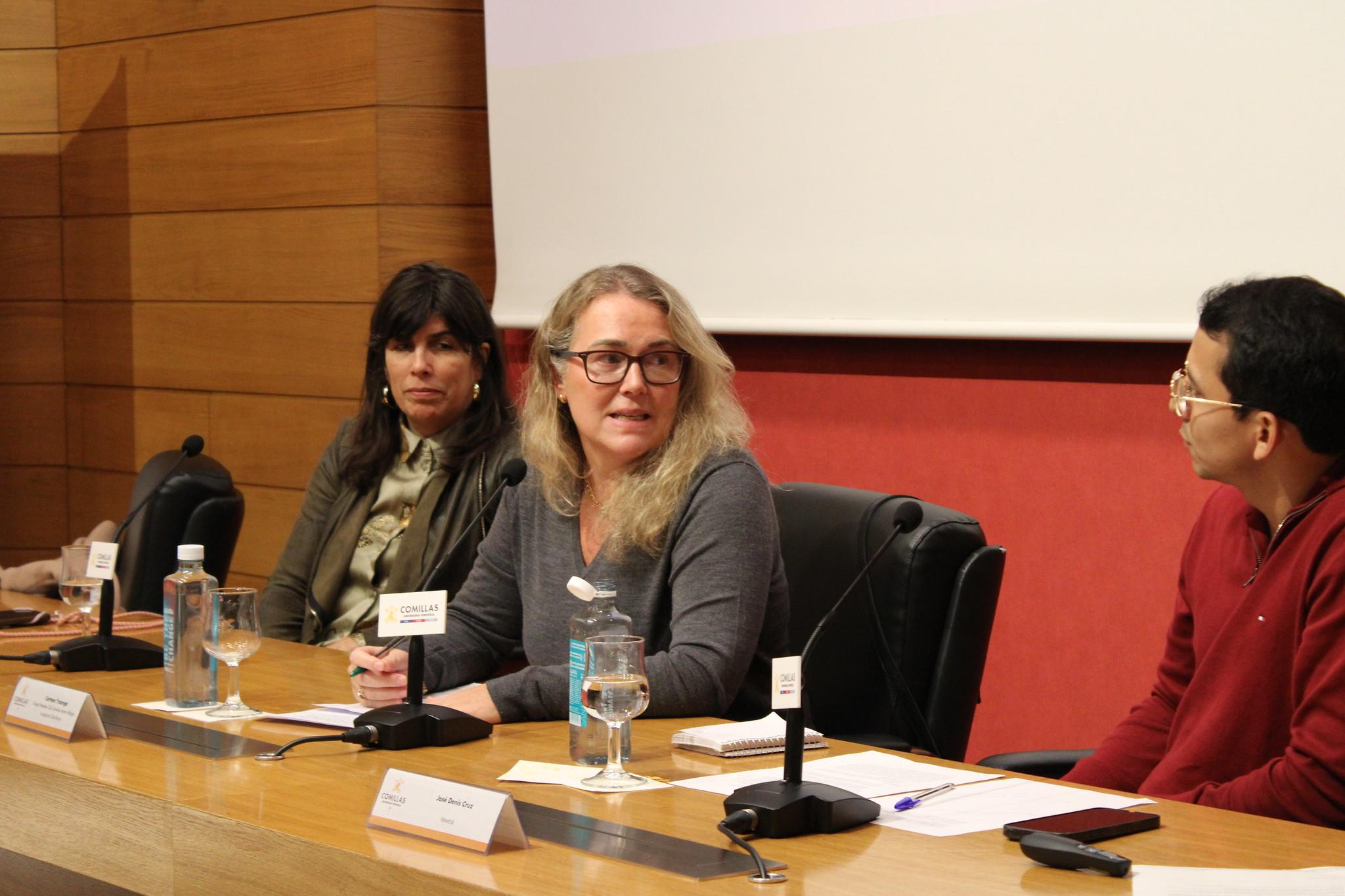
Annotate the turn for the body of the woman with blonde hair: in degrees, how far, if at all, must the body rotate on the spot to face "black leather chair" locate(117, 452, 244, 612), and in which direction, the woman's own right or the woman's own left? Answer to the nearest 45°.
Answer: approximately 90° to the woman's own right

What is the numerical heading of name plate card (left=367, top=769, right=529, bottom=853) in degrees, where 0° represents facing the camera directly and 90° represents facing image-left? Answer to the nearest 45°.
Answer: approximately 45°

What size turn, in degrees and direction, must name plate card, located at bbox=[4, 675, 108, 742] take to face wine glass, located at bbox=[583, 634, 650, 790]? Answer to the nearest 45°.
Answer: approximately 90° to its left

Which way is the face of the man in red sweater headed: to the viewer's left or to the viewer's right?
to the viewer's left

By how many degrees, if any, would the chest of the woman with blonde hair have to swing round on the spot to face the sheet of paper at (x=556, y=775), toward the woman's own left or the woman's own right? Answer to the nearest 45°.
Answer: approximately 45° to the woman's own left

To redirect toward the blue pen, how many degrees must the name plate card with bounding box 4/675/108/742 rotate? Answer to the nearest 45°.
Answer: approximately 90° to its left

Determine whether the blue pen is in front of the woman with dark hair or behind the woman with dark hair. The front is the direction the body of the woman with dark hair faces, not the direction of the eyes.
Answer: in front

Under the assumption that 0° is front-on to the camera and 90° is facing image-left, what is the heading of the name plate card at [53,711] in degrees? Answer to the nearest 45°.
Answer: approximately 45°
